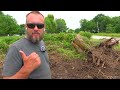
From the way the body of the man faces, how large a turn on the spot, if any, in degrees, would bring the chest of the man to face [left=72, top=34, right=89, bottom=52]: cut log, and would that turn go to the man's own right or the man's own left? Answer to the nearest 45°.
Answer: approximately 135° to the man's own left

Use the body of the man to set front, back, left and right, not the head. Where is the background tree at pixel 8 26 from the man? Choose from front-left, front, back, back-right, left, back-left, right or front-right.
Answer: back-left

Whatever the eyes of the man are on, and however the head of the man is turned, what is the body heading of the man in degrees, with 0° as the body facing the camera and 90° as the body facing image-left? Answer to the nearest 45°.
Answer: approximately 315°

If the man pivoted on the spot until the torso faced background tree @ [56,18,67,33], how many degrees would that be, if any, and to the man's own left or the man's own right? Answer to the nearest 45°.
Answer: approximately 135° to the man's own left

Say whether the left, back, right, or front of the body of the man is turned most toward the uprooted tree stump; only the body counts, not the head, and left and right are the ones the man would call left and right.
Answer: left
